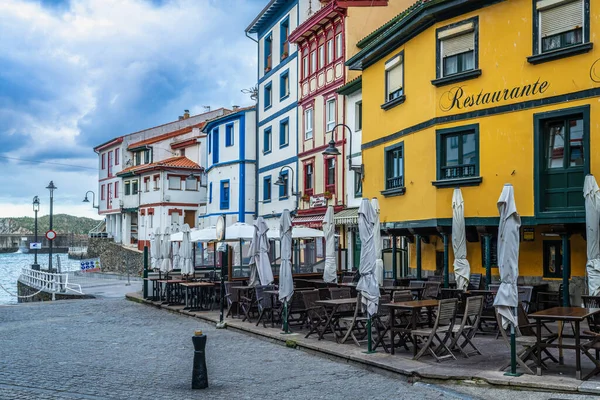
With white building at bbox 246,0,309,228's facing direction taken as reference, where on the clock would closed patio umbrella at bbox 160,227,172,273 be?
The closed patio umbrella is roughly at 11 o'clock from the white building.

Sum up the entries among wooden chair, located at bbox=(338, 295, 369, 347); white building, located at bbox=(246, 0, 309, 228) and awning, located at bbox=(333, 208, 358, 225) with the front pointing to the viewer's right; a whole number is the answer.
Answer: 0

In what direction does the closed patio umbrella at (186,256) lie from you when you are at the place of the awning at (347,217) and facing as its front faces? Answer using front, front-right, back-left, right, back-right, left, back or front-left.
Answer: front

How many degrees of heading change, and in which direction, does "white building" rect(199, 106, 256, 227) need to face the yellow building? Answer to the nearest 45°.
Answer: approximately 45° to its left

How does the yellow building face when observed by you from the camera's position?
facing the viewer and to the left of the viewer

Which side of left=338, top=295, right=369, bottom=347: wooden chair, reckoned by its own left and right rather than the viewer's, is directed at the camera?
left

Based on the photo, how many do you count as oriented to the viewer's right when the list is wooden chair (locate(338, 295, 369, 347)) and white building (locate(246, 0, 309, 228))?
0
